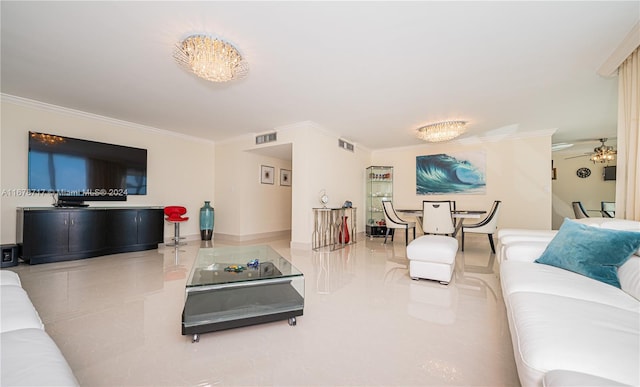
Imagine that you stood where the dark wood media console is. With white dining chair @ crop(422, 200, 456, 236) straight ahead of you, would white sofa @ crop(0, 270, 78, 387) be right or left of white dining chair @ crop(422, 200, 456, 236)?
right

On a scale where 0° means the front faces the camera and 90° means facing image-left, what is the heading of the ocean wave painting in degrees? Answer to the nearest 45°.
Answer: approximately 0°

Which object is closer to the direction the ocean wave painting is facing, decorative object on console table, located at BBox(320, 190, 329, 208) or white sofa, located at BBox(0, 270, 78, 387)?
the white sofa

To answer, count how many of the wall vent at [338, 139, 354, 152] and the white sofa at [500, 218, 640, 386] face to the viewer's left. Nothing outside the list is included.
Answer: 1

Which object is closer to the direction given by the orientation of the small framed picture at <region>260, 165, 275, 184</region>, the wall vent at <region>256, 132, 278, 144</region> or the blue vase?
the wall vent

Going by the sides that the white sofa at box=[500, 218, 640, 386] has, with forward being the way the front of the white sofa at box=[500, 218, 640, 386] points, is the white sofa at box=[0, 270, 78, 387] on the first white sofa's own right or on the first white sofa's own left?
on the first white sofa's own left

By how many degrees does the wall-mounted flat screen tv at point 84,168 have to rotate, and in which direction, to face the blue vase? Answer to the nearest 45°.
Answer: approximately 45° to its left

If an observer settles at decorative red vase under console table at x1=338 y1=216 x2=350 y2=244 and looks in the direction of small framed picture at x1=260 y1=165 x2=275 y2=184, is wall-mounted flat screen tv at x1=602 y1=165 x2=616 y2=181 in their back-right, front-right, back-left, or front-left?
back-right

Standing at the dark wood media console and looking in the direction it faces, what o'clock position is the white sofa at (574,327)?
The white sofa is roughly at 1 o'clock from the dark wood media console.

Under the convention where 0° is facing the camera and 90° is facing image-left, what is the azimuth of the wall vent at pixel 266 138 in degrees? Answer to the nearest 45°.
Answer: approximately 45°

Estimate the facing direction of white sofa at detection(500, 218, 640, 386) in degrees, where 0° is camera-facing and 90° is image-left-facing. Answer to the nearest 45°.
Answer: approximately 90°
